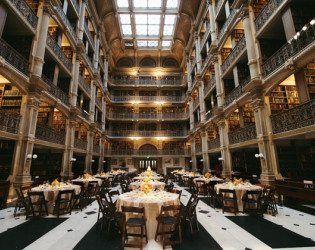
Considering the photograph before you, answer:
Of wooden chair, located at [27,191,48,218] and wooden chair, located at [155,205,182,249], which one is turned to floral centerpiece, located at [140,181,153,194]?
wooden chair, located at [155,205,182,249]

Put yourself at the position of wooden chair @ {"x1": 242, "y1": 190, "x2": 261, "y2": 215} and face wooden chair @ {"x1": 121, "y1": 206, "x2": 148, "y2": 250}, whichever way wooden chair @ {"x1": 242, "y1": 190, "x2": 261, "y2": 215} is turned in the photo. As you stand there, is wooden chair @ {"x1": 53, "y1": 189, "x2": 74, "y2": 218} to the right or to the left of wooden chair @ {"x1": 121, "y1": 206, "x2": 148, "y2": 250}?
right

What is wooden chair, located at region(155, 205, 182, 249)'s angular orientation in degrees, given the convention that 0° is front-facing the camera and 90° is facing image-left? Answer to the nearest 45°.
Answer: approximately 135°

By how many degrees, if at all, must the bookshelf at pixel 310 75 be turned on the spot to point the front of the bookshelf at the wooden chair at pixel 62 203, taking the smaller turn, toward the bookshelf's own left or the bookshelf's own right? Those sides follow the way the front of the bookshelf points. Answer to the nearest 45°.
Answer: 0° — it already faces it

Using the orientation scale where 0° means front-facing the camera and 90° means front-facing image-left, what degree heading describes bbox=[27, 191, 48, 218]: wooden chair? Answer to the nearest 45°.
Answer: approximately 225°

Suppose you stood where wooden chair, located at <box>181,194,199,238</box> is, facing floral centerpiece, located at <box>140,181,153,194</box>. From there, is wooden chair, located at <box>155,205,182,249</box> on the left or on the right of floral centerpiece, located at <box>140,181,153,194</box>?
left

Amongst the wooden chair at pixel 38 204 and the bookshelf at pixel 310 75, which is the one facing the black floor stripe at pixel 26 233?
the bookshelf

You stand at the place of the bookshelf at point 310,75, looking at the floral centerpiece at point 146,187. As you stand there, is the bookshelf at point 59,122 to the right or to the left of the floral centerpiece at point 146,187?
right

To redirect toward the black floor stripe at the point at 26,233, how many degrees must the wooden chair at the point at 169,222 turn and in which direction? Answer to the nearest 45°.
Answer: approximately 45° to its left
